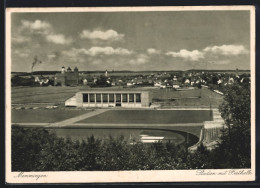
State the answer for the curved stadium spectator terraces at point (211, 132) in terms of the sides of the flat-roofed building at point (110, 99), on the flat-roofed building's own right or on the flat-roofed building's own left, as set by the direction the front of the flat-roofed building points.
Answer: on the flat-roofed building's own left

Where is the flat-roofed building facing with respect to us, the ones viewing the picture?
facing the viewer
